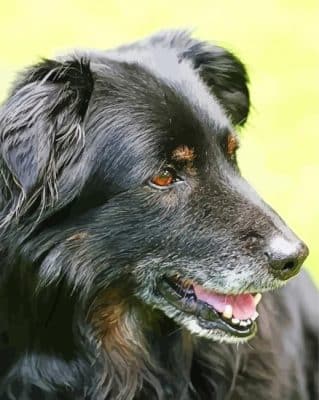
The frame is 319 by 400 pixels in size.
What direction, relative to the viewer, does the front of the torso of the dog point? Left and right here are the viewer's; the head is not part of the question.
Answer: facing the viewer and to the right of the viewer
